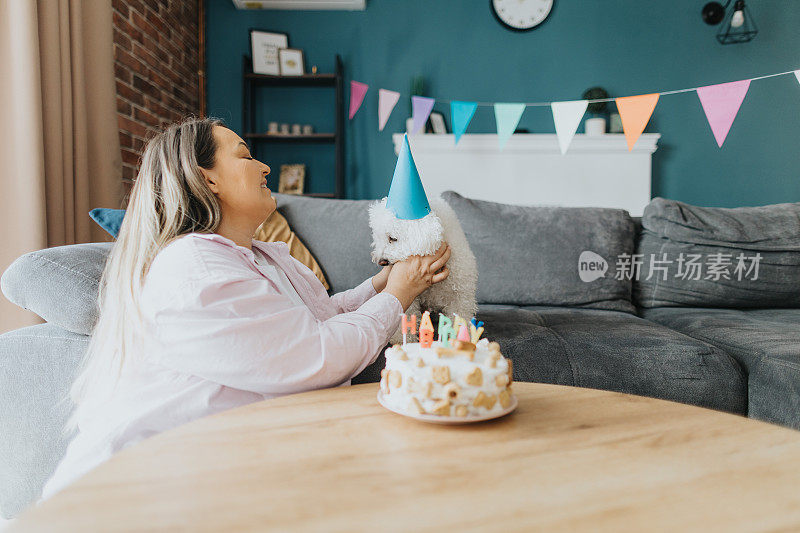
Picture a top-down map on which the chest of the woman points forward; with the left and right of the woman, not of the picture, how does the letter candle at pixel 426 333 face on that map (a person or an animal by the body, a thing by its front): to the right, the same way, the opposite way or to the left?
to the right

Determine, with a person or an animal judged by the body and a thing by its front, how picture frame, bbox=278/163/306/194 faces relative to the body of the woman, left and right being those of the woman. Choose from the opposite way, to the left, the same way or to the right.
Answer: to the right

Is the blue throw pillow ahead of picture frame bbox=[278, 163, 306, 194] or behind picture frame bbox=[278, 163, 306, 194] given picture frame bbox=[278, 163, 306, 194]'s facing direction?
ahead

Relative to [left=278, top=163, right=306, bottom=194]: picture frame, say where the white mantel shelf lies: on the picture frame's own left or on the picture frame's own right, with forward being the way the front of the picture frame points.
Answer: on the picture frame's own left

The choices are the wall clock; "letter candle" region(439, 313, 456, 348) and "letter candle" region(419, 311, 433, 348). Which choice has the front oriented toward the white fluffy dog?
the wall clock

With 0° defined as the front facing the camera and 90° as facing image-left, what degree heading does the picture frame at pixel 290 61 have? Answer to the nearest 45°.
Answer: approximately 0°

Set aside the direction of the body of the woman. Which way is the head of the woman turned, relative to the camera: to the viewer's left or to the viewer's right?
to the viewer's right

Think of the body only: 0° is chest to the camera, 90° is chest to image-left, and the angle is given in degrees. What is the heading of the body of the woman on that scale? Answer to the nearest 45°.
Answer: approximately 270°

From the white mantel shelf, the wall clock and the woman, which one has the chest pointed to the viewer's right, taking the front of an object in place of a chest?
the woman

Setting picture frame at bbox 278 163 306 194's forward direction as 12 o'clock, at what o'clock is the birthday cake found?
The birthday cake is roughly at 12 o'clock from the picture frame.

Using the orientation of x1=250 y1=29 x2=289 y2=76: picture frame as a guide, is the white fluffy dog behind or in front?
in front

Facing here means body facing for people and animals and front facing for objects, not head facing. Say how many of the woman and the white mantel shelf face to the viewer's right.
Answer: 1

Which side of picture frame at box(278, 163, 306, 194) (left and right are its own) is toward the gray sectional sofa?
front

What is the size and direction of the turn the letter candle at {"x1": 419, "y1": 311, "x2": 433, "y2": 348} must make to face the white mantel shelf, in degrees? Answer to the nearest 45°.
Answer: approximately 180°

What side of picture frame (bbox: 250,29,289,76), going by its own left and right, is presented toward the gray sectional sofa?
front

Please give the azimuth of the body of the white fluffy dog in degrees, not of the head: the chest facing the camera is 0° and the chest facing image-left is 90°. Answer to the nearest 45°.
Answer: approximately 45°
